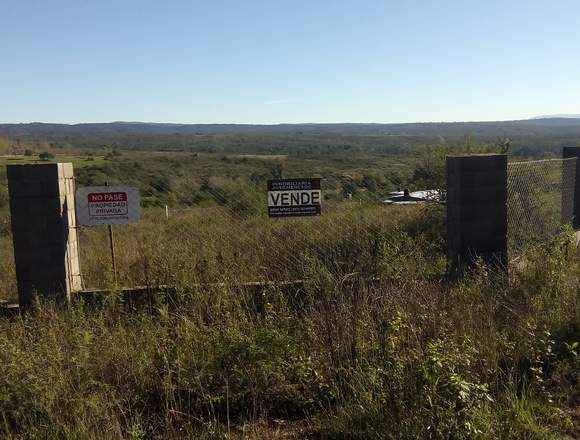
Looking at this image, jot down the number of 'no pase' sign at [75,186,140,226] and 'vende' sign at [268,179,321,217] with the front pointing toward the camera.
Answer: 2

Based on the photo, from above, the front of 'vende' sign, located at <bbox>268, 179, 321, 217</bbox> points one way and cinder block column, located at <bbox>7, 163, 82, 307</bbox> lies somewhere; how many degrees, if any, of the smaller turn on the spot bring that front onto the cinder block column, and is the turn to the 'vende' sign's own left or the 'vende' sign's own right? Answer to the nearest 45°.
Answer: approximately 90° to the 'vende' sign's own right

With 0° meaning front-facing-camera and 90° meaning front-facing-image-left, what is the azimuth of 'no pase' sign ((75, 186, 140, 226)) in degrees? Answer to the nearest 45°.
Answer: approximately 0°

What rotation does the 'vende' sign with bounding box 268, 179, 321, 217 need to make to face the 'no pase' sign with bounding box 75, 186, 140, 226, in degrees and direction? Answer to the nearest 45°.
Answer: approximately 90° to its right

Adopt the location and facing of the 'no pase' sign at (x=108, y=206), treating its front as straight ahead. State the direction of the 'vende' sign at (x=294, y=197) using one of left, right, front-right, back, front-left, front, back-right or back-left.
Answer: left

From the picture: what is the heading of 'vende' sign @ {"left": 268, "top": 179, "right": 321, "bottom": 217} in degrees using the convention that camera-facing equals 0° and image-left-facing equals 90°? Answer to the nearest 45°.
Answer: approximately 0°

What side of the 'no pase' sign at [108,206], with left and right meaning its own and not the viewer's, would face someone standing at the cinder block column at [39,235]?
right
